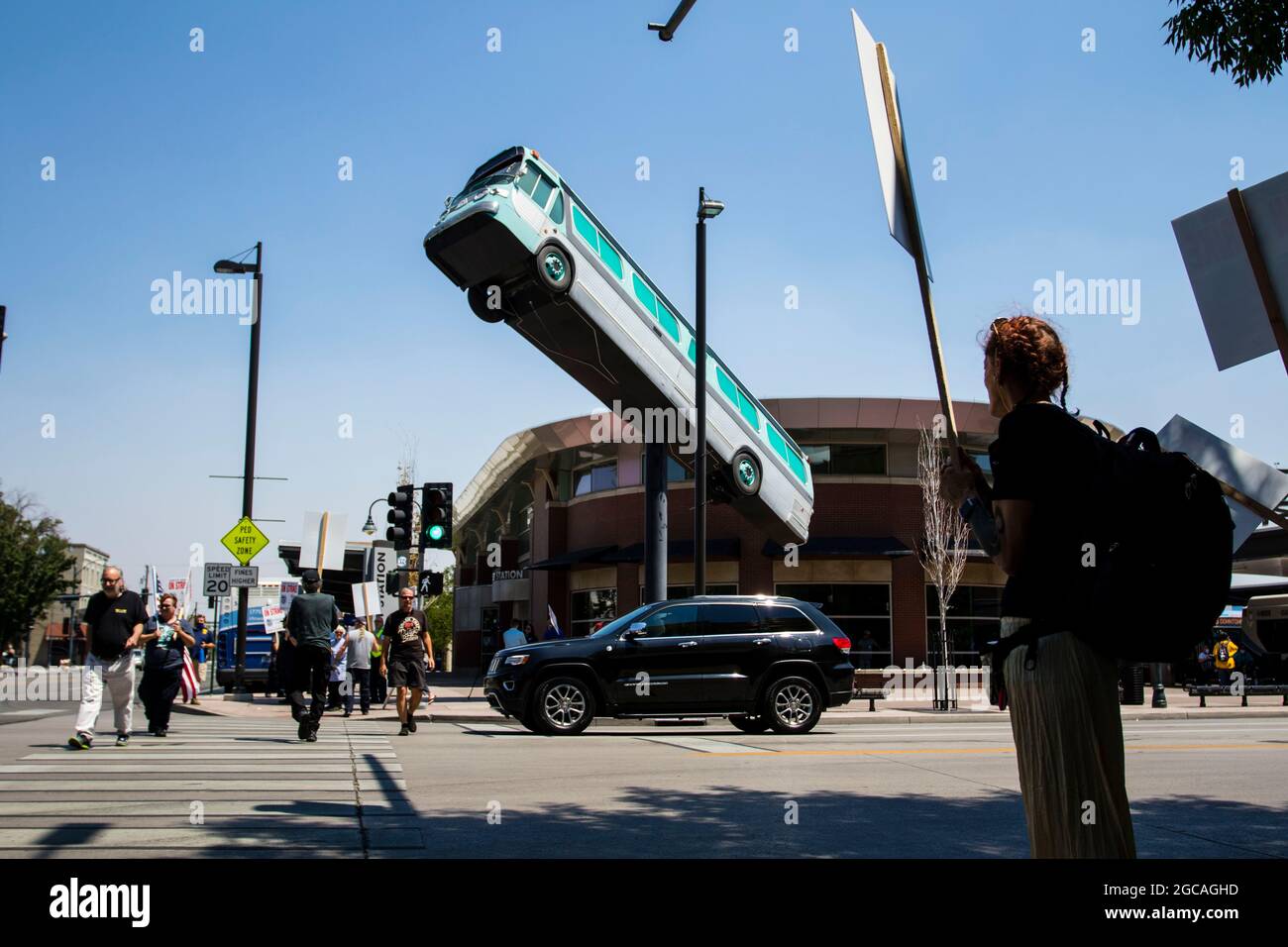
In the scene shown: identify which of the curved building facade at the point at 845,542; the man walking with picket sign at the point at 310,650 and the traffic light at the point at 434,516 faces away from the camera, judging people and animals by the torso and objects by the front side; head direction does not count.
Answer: the man walking with picket sign

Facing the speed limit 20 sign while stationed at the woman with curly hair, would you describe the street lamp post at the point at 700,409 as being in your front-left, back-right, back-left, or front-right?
front-right

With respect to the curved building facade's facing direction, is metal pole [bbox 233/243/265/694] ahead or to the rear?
ahead

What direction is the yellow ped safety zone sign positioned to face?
toward the camera

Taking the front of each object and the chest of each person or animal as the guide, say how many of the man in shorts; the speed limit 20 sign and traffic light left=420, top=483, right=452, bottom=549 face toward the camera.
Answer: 3

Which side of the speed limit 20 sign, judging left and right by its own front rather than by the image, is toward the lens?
front

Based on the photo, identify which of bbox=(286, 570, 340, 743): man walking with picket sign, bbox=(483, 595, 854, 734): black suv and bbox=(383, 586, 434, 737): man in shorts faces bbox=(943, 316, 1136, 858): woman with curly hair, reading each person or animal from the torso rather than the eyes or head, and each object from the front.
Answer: the man in shorts

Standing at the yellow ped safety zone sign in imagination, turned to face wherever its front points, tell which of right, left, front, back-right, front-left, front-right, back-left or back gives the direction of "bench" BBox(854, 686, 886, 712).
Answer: left

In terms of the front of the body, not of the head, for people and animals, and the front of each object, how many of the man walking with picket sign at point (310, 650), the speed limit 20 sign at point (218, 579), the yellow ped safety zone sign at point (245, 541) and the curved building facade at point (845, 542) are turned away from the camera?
1

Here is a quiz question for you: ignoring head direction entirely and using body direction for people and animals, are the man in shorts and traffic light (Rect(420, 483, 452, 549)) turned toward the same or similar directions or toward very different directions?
same or similar directions

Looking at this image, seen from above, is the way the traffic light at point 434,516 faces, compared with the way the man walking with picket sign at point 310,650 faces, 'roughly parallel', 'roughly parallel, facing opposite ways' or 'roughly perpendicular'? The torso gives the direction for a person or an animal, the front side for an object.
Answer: roughly parallel, facing opposite ways

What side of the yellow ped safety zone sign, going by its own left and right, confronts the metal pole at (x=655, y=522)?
left

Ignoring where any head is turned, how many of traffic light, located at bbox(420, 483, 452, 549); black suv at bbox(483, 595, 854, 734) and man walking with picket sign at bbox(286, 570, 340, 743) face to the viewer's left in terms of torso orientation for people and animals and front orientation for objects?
1

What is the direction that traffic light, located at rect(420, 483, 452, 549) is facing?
toward the camera

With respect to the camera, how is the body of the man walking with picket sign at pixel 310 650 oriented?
away from the camera

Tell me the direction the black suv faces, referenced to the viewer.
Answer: facing to the left of the viewer

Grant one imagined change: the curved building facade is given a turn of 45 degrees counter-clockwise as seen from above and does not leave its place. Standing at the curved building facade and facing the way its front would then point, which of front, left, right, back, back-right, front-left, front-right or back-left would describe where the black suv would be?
front

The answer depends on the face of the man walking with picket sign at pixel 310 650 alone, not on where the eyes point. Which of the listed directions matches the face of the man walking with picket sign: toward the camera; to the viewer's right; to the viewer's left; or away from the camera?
away from the camera

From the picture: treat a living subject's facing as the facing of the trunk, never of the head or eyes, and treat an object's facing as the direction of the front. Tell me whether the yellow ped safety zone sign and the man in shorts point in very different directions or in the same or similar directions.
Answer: same or similar directions

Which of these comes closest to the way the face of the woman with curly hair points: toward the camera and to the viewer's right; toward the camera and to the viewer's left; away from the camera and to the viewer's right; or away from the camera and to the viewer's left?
away from the camera and to the viewer's left
